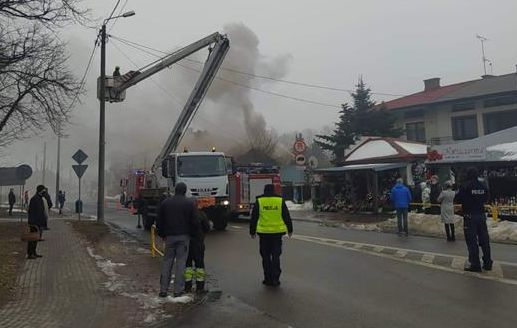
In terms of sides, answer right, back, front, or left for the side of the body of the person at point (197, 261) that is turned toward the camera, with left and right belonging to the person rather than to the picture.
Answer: back

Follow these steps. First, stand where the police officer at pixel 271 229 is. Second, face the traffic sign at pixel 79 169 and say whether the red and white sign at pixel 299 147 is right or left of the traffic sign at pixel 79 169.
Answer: right

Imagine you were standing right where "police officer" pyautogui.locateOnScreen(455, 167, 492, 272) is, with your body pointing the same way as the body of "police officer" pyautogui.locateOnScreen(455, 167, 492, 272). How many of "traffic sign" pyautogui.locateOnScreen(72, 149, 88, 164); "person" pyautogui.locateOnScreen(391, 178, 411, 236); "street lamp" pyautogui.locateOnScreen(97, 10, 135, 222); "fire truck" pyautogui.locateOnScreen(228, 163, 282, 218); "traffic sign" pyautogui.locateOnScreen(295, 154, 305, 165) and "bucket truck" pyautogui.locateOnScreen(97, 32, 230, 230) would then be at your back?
0

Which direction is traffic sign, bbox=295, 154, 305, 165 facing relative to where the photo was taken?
toward the camera

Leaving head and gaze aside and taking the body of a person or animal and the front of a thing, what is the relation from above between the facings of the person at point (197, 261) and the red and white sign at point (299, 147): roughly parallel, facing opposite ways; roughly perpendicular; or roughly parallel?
roughly parallel, facing opposite ways

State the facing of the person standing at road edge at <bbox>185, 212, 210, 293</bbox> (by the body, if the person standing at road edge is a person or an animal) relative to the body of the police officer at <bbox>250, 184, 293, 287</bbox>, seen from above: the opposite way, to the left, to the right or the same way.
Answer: the same way

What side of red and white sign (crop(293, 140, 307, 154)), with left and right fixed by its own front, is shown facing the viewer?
front

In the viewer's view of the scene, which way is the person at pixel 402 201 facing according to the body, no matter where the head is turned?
away from the camera

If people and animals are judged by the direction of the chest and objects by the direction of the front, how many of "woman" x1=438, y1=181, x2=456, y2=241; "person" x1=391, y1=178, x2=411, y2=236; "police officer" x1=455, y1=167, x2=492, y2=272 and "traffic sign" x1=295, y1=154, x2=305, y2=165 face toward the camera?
1

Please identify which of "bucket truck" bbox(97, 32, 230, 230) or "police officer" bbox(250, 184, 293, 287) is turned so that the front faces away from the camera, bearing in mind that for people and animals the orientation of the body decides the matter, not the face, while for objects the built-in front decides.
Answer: the police officer

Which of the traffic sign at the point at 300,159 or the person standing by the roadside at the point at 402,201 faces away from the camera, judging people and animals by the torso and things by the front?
the person standing by the roadside

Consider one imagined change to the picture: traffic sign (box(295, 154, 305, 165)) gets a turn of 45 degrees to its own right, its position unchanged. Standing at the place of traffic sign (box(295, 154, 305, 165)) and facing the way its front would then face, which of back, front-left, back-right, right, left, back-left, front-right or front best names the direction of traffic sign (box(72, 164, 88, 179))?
front-right

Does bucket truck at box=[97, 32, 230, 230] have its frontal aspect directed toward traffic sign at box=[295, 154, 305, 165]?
no

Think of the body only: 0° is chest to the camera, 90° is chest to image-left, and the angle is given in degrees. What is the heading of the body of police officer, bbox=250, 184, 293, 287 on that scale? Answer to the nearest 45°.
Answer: approximately 180°

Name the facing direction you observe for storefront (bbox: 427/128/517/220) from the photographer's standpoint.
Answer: facing the viewer and to the left of the viewer

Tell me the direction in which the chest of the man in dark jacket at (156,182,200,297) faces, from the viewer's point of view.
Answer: away from the camera
